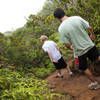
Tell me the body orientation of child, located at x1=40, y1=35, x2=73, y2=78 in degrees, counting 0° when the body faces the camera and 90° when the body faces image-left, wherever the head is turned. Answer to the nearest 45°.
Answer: approximately 135°

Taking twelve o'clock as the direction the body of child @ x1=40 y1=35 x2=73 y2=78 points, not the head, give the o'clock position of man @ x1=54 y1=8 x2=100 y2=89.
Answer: The man is roughly at 7 o'clock from the child.

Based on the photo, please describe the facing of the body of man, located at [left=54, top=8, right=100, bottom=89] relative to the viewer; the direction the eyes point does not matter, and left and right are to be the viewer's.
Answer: facing away from the viewer and to the left of the viewer
